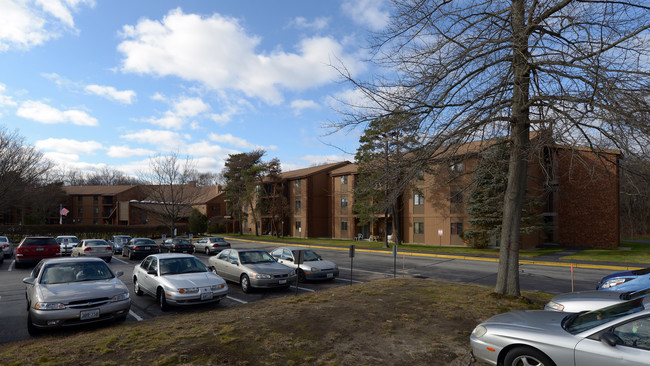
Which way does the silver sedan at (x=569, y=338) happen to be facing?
to the viewer's left

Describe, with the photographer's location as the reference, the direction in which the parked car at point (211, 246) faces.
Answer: facing away from the viewer and to the left of the viewer

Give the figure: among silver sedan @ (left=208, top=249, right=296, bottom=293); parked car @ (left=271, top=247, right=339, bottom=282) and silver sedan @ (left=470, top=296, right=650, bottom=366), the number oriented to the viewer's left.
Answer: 1

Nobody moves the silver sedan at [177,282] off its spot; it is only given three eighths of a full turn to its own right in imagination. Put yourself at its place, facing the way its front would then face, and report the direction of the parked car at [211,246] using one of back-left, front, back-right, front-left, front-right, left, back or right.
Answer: right

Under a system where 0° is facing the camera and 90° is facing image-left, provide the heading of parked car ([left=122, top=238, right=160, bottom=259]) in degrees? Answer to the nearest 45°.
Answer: approximately 135°

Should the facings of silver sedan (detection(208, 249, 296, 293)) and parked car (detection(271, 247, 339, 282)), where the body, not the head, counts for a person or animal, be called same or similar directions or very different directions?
same or similar directions

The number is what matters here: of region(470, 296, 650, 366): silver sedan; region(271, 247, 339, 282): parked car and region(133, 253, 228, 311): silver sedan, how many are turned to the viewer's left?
1
